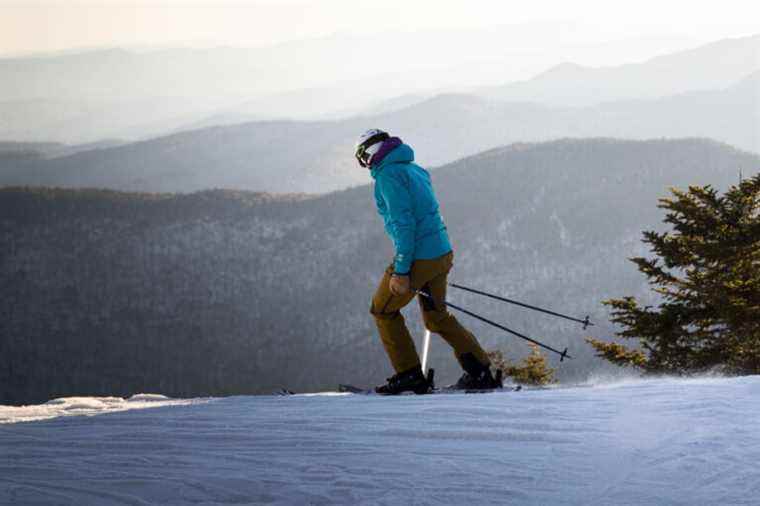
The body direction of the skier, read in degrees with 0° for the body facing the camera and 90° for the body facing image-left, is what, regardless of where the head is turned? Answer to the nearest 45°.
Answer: approximately 90°

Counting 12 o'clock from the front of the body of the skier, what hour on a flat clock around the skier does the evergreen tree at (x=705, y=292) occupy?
The evergreen tree is roughly at 4 o'clock from the skier.

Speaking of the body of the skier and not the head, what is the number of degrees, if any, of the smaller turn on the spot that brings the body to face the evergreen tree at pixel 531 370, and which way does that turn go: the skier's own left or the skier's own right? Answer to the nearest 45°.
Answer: approximately 90° to the skier's own right
